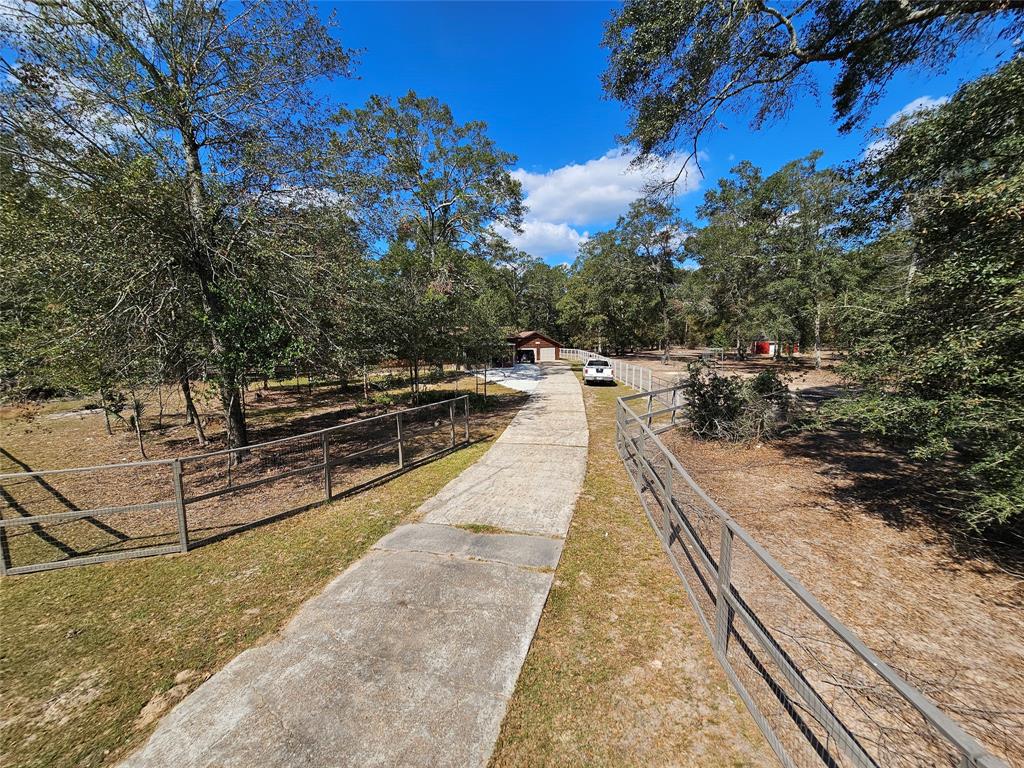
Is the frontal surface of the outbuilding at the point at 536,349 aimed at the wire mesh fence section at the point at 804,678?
yes

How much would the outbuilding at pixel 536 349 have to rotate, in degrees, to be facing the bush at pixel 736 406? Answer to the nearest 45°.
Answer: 0° — it already faces it

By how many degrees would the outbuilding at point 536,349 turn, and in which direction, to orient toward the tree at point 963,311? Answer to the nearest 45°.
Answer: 0° — it already faces it

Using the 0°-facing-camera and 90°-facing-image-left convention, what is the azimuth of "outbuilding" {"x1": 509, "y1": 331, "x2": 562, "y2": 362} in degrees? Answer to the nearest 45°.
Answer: approximately 0°
